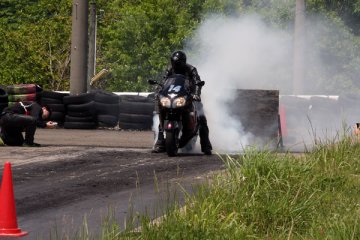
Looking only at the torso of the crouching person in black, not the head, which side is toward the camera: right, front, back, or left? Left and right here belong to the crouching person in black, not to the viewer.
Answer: right

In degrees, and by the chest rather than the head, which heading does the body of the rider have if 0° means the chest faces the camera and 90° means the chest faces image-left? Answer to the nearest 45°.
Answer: approximately 0°

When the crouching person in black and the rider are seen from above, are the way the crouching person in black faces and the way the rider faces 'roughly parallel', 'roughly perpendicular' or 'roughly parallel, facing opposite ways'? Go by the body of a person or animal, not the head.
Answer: roughly perpendicular

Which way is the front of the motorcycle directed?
toward the camera

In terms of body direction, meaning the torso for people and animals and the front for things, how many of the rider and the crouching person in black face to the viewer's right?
1

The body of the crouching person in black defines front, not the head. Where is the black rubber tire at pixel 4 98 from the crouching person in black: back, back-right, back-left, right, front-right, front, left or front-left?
left

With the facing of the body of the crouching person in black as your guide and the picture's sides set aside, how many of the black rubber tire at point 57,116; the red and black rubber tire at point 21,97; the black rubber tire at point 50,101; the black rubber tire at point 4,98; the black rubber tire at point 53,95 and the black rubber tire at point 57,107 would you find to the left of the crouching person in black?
6

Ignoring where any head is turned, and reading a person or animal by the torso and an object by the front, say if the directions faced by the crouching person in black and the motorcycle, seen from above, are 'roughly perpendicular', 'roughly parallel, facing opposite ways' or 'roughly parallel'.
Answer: roughly perpendicular

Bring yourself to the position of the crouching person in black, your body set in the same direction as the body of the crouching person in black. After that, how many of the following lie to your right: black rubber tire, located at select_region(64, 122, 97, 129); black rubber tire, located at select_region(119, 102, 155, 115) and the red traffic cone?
1
